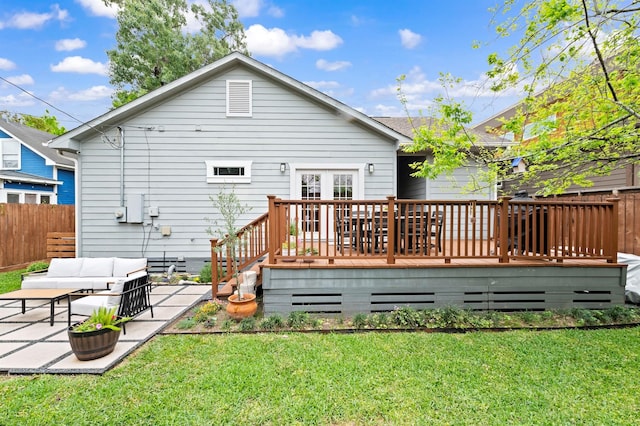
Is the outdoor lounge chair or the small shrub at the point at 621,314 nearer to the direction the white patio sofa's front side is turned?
the outdoor lounge chair

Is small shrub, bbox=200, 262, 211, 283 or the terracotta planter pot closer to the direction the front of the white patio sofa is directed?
the terracotta planter pot

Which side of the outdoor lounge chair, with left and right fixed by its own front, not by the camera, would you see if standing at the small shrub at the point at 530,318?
back

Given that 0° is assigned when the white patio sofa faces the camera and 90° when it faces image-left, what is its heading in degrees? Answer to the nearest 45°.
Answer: approximately 45°

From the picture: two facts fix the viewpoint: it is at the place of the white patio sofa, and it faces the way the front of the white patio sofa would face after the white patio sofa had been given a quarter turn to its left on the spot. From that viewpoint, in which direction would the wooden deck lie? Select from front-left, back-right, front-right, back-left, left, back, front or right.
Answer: front

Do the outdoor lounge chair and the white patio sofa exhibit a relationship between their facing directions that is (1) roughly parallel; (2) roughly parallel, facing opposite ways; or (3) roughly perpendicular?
roughly perpendicular

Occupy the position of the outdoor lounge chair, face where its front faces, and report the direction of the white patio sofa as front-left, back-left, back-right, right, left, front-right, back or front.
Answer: front-right

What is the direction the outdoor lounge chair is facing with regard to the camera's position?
facing away from the viewer and to the left of the viewer

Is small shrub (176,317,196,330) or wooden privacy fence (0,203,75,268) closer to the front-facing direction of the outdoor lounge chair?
the wooden privacy fence
